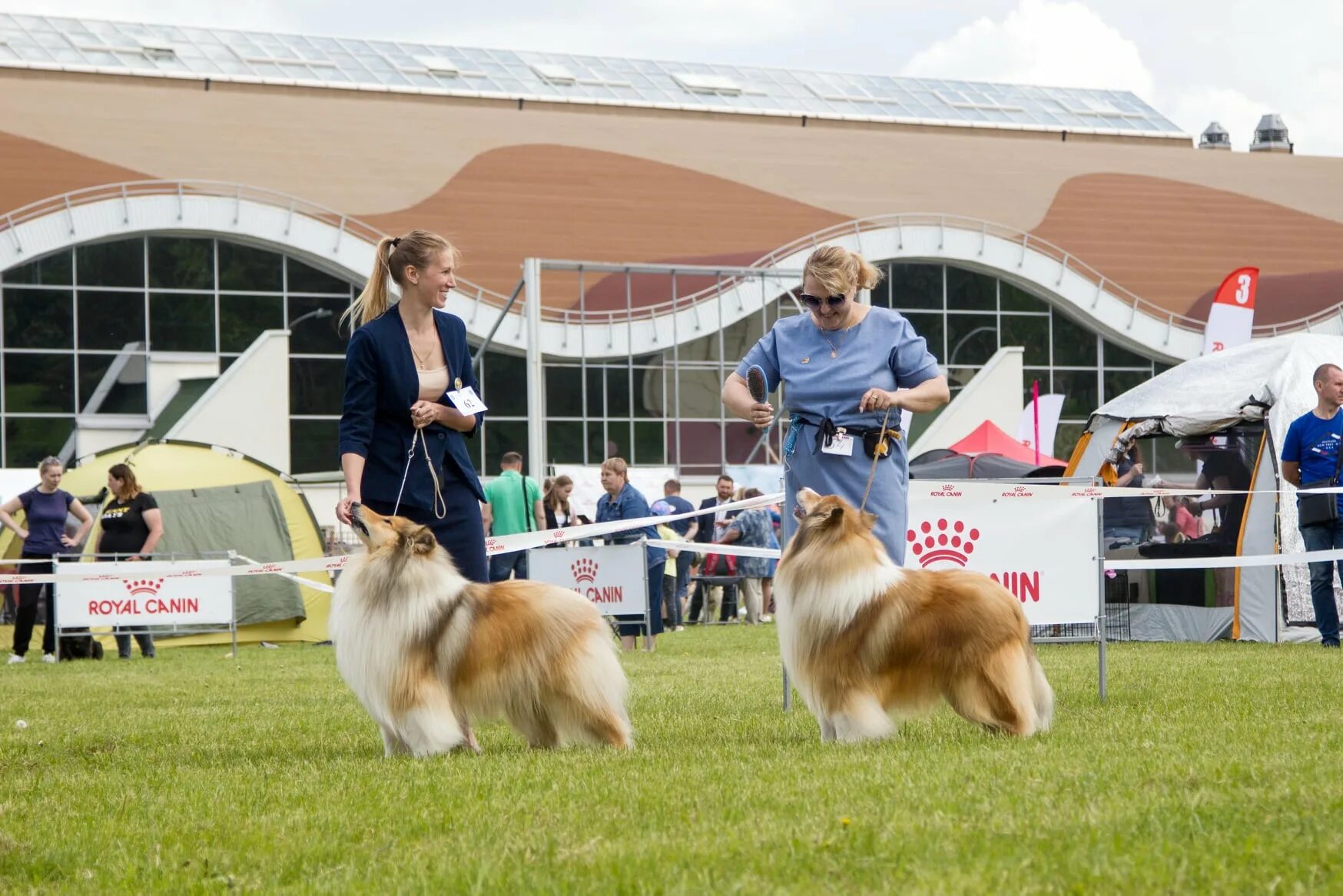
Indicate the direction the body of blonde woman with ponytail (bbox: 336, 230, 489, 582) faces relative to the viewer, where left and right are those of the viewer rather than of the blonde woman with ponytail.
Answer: facing the viewer and to the right of the viewer

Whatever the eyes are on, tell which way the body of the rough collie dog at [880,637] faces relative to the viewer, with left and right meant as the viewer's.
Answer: facing to the left of the viewer

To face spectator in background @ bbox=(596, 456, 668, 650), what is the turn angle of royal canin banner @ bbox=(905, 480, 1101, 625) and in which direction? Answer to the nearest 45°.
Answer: approximately 135° to its right

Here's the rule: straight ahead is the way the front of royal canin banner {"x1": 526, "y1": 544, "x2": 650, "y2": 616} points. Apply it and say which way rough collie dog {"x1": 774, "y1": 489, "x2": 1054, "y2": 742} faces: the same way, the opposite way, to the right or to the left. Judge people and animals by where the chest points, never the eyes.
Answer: to the right

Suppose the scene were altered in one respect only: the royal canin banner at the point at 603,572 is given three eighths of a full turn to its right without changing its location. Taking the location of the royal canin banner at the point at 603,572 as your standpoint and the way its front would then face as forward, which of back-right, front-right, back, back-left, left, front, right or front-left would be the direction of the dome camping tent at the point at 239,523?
front

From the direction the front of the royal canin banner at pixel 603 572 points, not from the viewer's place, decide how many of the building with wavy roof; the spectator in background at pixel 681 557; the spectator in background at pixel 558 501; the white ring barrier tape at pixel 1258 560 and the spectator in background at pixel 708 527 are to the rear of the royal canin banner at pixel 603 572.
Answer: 4

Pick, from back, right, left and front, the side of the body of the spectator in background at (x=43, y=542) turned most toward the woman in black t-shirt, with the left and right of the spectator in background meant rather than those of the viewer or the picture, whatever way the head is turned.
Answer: left

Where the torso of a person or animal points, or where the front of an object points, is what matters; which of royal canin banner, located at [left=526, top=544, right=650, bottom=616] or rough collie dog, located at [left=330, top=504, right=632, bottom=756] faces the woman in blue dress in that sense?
the royal canin banner

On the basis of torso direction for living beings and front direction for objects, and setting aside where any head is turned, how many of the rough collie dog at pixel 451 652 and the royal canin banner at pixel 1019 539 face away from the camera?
0

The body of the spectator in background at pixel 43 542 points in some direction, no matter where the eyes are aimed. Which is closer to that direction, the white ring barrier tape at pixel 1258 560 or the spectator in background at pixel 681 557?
the white ring barrier tape

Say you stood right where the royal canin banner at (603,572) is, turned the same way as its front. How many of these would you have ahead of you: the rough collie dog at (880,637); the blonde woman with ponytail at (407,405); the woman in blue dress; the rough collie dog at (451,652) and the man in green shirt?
4

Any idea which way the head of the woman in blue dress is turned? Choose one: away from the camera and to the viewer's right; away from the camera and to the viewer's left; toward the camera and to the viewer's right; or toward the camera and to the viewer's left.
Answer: toward the camera and to the viewer's left

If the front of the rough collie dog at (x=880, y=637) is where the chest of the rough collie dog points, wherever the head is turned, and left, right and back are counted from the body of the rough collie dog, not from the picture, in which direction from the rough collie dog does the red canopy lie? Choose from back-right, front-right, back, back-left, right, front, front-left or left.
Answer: right

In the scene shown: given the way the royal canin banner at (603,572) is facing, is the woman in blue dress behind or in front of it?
in front
